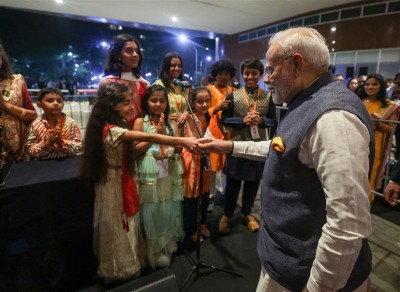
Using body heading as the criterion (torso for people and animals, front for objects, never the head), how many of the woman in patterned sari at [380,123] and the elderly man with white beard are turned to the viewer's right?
0

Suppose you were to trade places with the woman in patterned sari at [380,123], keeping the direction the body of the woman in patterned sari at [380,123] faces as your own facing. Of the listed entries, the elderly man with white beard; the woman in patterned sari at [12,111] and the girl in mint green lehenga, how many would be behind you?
0

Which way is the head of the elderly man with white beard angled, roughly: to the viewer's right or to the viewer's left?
to the viewer's left

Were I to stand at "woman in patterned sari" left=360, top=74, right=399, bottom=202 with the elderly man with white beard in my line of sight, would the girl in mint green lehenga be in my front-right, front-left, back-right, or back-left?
front-right

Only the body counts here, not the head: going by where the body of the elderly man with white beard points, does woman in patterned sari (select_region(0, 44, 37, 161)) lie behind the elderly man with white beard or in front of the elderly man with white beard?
in front

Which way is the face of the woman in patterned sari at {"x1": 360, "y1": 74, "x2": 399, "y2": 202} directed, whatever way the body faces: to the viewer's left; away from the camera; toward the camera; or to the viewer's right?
toward the camera

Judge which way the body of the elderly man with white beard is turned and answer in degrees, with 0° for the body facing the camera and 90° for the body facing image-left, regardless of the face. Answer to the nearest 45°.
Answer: approximately 90°

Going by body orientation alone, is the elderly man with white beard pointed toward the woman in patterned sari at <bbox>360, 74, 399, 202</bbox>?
no

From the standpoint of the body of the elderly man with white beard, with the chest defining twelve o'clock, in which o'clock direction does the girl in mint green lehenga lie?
The girl in mint green lehenga is roughly at 1 o'clock from the elderly man with white beard.

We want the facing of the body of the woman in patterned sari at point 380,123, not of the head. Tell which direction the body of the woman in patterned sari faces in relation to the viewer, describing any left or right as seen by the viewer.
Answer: facing the viewer and to the left of the viewer
